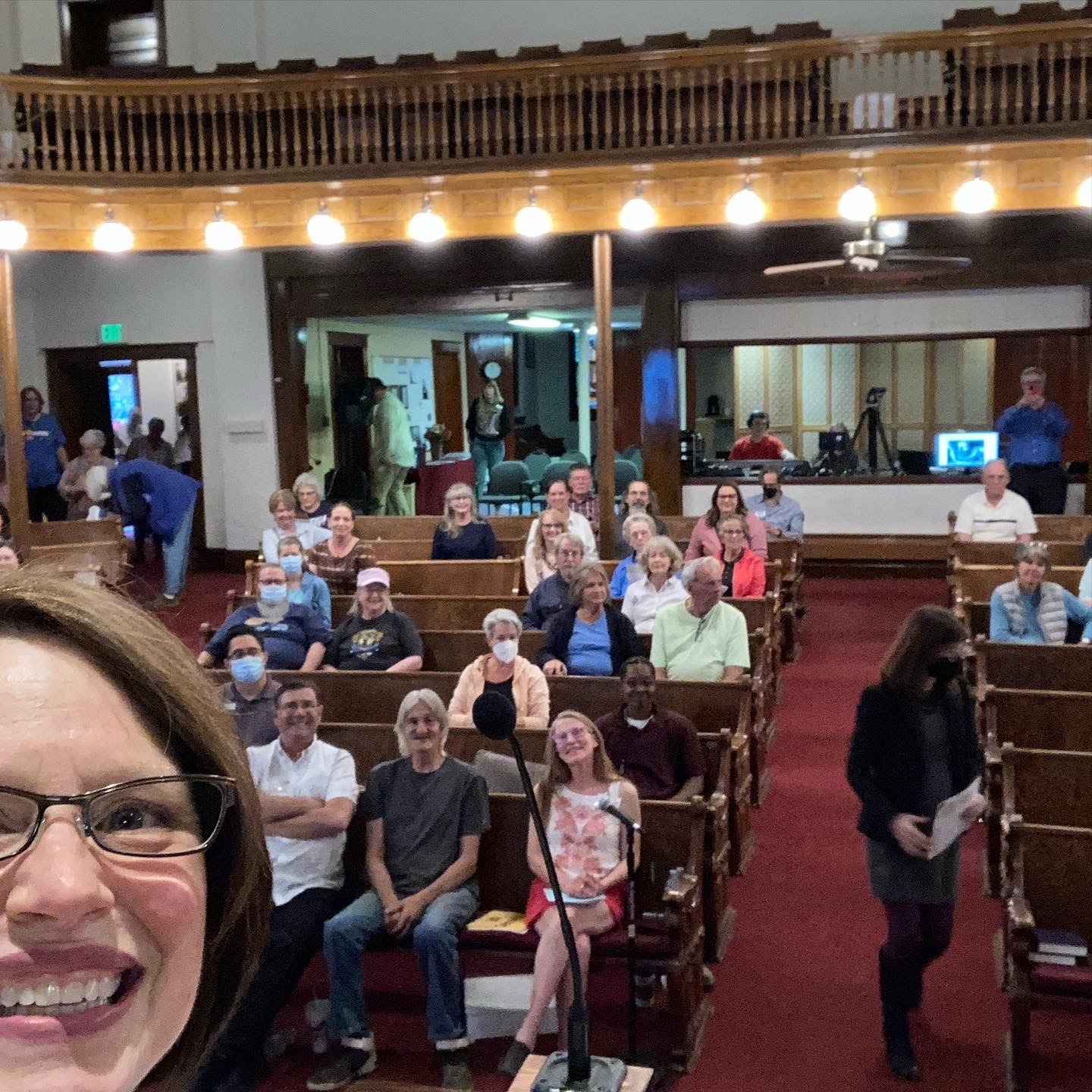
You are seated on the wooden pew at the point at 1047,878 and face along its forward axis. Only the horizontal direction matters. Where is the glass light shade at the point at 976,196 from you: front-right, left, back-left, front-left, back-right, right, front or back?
back

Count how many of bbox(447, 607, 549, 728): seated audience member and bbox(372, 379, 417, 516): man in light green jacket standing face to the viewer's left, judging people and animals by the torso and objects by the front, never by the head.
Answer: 1

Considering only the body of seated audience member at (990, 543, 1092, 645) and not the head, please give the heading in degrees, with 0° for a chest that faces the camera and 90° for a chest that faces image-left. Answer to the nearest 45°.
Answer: approximately 0°

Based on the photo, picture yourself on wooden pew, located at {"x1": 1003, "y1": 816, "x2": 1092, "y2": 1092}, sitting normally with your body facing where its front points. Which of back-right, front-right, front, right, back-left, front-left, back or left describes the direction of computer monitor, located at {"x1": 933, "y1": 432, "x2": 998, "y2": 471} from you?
back

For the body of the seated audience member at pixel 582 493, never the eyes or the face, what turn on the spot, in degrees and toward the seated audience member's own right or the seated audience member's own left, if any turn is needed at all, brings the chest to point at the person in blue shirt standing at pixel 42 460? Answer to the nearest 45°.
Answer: approximately 135° to the seated audience member's own right

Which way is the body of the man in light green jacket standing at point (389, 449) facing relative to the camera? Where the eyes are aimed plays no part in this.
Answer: to the viewer's left

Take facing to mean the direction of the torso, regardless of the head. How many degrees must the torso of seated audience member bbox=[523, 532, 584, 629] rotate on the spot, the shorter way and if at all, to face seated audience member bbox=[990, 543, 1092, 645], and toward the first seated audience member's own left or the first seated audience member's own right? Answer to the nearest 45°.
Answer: approximately 90° to the first seated audience member's own left

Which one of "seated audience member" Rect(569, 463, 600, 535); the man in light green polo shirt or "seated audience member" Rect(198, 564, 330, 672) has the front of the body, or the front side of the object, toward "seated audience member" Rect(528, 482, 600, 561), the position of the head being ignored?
"seated audience member" Rect(569, 463, 600, 535)

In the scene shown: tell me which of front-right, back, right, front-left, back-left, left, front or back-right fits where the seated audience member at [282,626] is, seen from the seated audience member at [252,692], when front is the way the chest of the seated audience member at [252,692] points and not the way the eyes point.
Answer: back
